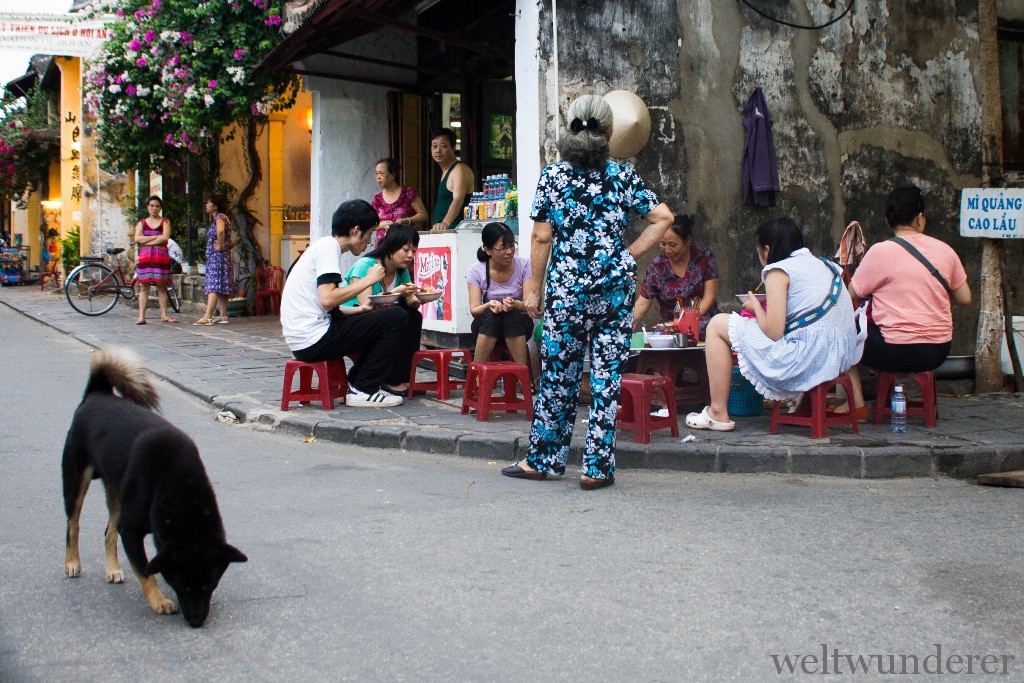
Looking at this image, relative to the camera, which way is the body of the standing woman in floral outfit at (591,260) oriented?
away from the camera

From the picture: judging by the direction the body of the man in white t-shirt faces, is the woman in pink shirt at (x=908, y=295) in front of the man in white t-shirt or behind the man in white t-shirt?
in front

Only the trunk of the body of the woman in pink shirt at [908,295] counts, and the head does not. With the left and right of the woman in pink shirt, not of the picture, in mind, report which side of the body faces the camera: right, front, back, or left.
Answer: back

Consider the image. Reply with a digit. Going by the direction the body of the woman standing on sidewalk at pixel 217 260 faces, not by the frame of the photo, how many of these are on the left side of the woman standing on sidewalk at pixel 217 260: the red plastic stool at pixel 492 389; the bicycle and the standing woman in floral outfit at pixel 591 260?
2

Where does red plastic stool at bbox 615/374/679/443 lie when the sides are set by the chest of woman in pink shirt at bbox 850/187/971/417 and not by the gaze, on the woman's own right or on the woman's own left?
on the woman's own left

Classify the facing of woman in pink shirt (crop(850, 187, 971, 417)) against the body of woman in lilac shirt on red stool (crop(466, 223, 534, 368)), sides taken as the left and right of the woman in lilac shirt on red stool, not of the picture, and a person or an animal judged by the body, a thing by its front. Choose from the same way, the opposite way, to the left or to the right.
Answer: the opposite way

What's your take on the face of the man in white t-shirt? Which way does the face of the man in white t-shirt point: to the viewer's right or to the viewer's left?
to the viewer's right

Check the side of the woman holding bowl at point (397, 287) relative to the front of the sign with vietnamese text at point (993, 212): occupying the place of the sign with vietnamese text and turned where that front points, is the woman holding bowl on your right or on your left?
on your right

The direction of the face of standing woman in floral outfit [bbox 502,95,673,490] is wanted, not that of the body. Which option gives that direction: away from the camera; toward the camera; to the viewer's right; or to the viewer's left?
away from the camera

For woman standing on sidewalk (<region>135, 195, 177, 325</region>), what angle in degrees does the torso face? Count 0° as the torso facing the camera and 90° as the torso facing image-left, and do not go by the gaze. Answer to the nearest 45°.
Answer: approximately 0°

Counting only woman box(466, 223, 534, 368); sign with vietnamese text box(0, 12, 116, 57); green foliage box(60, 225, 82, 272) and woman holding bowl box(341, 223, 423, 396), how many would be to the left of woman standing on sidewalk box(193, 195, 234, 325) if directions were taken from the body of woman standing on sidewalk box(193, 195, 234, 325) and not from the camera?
2

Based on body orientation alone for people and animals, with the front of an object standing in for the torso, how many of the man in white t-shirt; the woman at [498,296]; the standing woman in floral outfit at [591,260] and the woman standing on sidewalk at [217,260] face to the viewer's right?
1

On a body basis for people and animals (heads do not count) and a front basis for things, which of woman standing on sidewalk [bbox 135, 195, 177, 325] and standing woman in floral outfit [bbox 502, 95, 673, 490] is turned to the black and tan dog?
the woman standing on sidewalk
